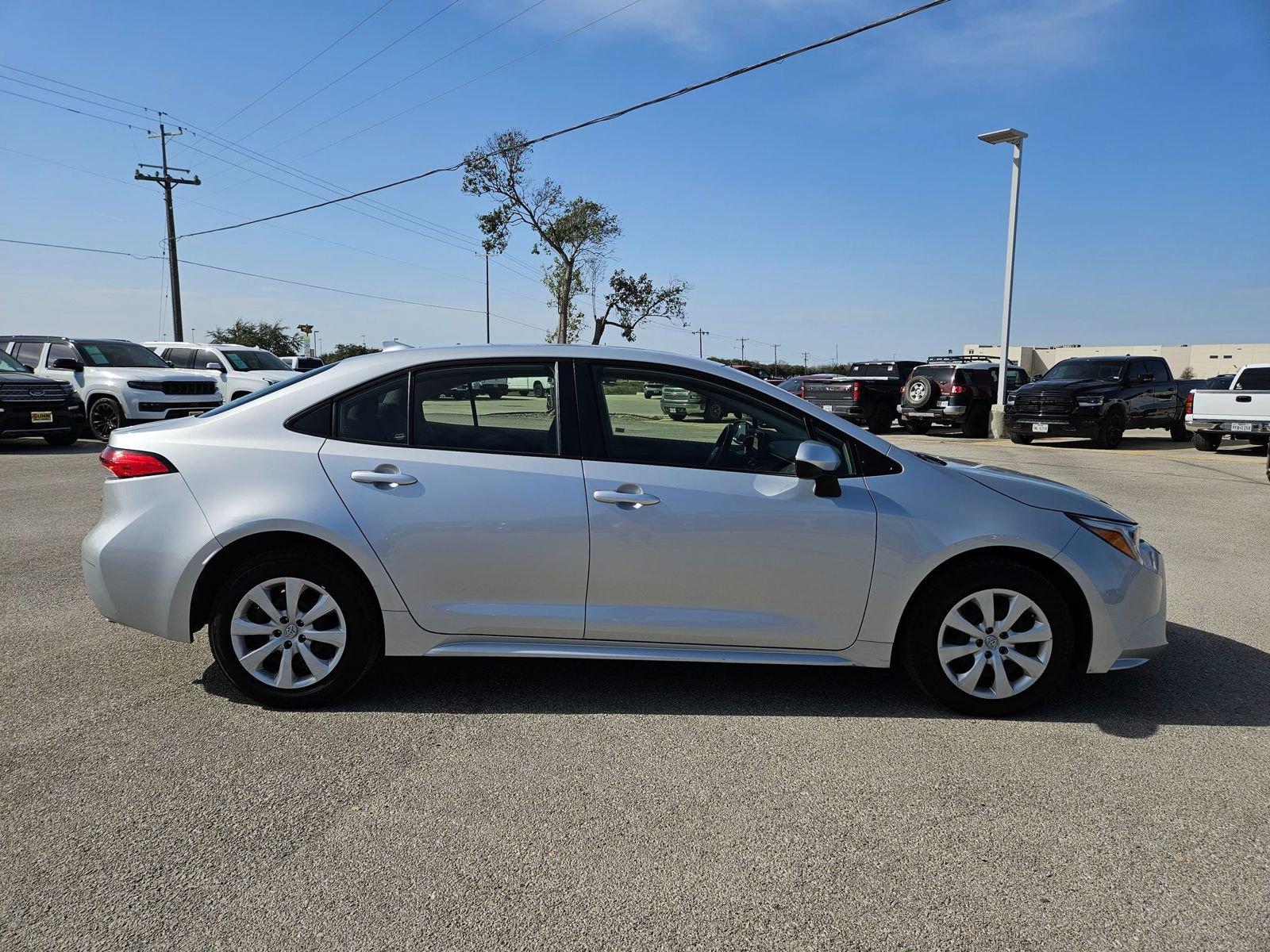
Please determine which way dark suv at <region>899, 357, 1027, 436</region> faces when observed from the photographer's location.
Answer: facing away from the viewer and to the right of the viewer

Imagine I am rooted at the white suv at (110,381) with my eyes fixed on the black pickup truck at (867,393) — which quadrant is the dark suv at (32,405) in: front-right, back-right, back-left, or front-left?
back-right

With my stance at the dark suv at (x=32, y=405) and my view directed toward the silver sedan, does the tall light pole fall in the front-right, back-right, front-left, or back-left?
front-left

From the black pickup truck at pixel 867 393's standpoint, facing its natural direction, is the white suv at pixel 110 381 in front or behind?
behind

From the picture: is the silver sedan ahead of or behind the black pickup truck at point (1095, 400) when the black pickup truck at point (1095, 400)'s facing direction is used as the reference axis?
ahead

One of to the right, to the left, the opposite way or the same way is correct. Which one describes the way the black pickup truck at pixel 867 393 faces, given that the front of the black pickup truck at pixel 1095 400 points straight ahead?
the opposite way

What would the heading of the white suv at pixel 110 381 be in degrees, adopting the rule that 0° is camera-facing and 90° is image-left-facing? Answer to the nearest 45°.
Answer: approximately 315°

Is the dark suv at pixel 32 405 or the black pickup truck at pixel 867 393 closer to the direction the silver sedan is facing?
the black pickup truck

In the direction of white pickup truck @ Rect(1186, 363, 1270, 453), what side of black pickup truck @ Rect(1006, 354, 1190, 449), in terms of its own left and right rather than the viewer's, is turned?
left

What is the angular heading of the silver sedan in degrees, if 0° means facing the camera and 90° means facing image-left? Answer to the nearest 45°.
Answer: approximately 270°

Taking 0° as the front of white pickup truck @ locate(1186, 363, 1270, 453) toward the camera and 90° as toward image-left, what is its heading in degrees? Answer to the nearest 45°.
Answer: approximately 225°

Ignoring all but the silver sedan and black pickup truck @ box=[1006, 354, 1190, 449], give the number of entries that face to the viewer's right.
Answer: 1

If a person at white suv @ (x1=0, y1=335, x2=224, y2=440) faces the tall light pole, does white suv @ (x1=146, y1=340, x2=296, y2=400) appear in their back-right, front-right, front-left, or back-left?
front-left

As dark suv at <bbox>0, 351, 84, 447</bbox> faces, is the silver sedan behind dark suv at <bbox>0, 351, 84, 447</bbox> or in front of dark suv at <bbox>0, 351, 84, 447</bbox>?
in front
